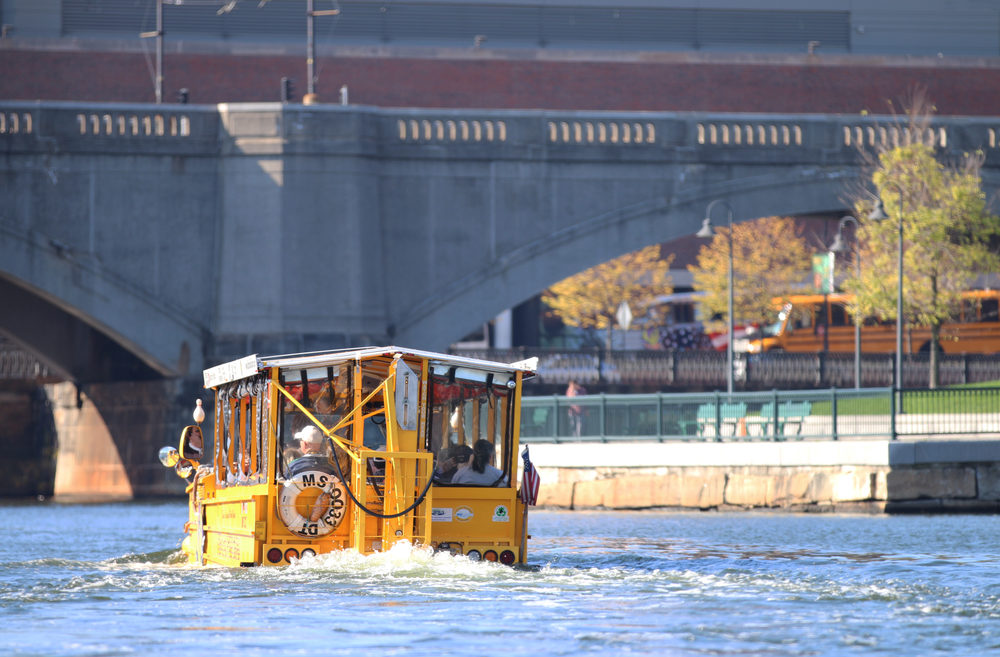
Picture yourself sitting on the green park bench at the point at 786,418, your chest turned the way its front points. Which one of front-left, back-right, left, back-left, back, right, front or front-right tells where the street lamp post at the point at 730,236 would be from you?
back

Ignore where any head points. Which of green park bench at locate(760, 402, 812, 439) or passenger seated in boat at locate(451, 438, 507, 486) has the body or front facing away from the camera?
the passenger seated in boat

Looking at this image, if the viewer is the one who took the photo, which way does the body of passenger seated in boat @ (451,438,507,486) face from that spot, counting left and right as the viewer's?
facing away from the viewer

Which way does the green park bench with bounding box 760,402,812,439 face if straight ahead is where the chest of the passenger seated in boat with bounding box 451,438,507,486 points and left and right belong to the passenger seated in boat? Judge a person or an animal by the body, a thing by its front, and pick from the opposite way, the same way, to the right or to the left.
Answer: the opposite way

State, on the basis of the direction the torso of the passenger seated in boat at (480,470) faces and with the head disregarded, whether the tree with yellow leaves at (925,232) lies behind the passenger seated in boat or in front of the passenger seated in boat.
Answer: in front

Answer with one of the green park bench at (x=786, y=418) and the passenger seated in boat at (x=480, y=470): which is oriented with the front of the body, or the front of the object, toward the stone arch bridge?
the passenger seated in boat

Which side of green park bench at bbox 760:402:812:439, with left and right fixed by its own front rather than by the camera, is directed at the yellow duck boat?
front

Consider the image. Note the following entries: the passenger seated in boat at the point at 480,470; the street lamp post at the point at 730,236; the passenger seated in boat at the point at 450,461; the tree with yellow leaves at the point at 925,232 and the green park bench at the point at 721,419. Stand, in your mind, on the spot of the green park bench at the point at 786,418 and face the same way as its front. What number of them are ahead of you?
2

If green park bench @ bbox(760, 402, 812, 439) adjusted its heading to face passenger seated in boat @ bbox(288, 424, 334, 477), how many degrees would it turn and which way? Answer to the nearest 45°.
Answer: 0° — it already faces them

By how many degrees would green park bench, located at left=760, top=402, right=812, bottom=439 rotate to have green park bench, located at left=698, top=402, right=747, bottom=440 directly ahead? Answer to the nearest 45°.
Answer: approximately 135° to its right

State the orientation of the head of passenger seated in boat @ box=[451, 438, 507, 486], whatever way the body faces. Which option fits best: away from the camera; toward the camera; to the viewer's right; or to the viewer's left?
away from the camera

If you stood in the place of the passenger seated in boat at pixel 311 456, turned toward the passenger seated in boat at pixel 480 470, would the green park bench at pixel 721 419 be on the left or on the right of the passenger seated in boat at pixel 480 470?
left

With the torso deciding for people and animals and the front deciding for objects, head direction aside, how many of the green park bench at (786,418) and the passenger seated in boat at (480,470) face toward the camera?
1

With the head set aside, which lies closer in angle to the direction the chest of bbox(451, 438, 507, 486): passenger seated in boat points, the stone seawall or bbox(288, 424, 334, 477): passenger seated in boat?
the stone seawall
